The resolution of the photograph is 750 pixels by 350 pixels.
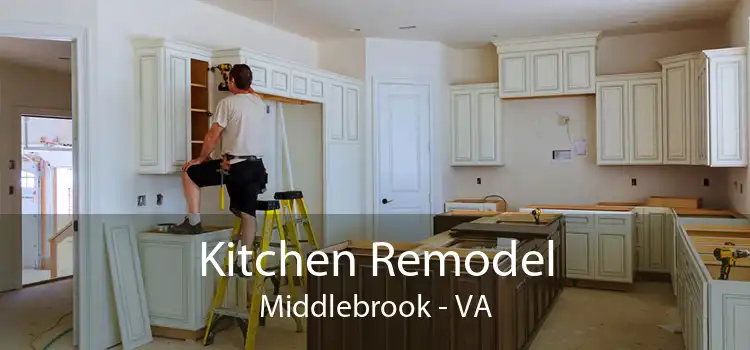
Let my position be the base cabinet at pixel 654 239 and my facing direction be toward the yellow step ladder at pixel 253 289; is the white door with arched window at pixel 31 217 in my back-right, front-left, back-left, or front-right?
front-right

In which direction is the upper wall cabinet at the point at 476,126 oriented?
toward the camera

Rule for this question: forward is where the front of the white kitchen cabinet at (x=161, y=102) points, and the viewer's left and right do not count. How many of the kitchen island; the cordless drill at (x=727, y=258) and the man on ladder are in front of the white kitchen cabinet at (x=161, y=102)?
3

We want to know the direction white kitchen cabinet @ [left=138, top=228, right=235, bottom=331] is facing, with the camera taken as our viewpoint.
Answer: facing the viewer and to the right of the viewer

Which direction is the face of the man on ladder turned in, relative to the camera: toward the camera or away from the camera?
away from the camera

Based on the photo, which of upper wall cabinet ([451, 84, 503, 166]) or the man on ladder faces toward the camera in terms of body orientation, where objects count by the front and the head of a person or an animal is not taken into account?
the upper wall cabinet

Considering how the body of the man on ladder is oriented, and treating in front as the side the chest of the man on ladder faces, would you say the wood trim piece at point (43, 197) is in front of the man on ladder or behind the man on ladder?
in front

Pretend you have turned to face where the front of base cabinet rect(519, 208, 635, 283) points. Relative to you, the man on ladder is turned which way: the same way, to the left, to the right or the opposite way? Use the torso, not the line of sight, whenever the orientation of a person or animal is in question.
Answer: to the right

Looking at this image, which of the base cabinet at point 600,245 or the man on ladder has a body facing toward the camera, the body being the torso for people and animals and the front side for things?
the base cabinet

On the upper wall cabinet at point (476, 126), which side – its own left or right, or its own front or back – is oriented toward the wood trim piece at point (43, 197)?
right

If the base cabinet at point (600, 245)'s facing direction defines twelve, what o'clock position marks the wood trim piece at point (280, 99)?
The wood trim piece is roughly at 2 o'clock from the base cabinet.

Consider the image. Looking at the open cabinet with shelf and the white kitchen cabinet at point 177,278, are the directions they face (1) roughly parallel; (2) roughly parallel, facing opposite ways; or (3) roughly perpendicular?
roughly parallel

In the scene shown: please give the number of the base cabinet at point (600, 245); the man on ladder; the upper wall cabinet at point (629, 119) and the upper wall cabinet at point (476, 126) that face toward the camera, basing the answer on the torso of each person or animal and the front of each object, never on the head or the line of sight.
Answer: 3

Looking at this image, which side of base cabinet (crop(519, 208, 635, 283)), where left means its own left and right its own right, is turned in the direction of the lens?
front

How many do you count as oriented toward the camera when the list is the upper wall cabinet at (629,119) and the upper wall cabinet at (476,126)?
2
